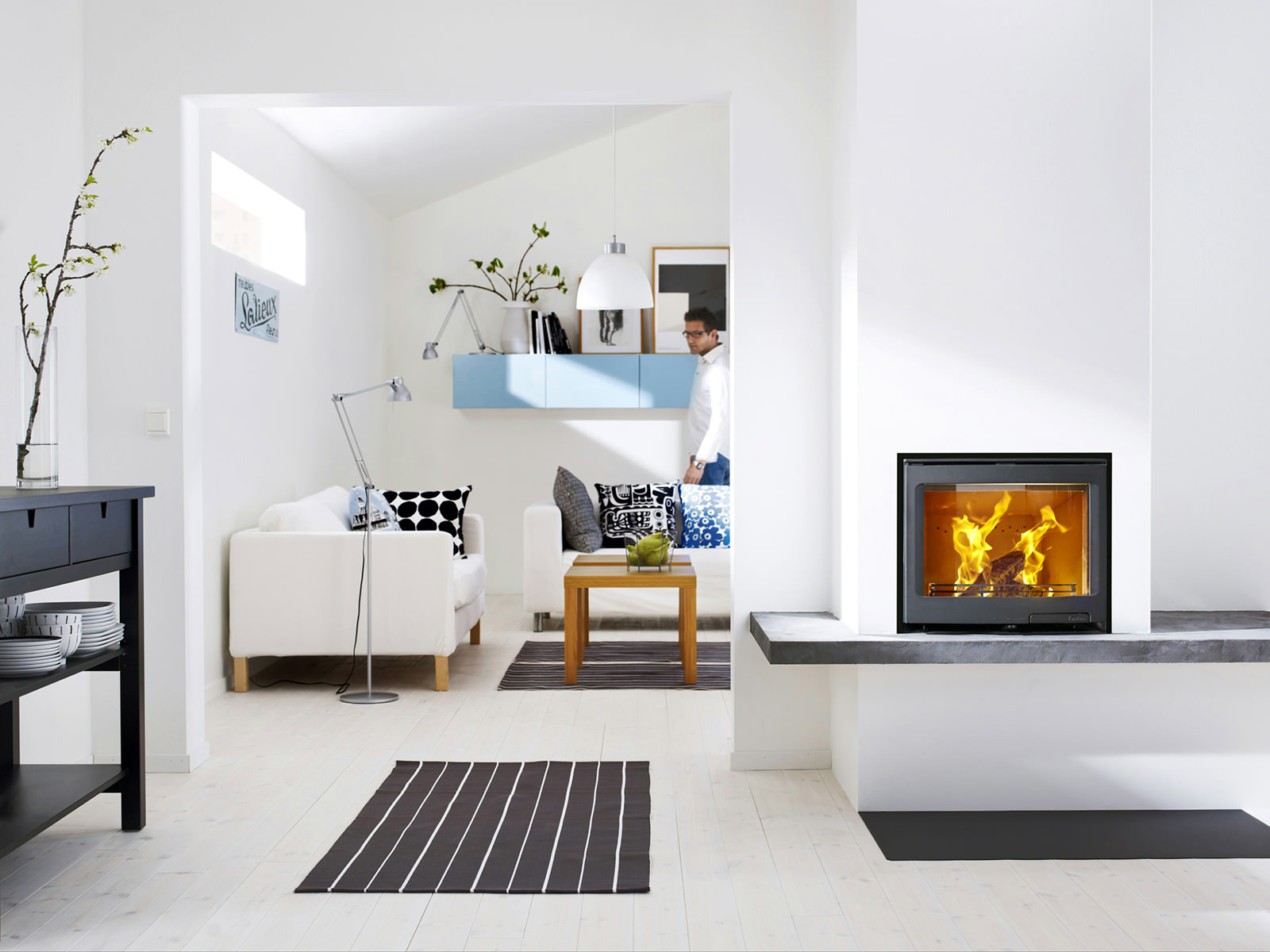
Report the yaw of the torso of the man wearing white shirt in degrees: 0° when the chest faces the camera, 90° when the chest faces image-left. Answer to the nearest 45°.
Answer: approximately 90°

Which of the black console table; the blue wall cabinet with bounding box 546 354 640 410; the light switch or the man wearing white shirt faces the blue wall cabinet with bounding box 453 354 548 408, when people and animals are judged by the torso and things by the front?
the man wearing white shirt

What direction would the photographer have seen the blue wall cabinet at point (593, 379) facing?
facing the viewer

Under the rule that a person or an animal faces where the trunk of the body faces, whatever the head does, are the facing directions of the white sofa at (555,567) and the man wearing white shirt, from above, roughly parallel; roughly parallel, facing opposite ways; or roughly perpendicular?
roughly perpendicular

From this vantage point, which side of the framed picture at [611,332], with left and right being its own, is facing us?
front

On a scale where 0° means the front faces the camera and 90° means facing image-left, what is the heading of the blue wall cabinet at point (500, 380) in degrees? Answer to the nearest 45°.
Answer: approximately 0°

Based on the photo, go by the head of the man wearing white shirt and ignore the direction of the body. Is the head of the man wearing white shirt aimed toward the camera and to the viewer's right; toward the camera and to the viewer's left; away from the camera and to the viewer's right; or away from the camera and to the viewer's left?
toward the camera and to the viewer's left

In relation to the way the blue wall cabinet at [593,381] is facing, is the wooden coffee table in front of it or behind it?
in front
